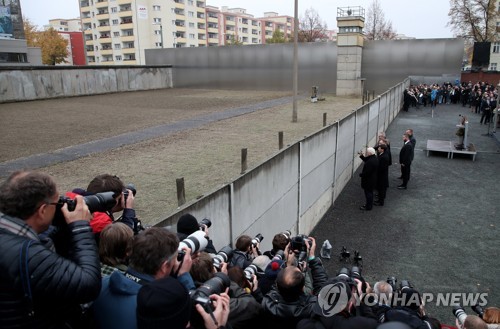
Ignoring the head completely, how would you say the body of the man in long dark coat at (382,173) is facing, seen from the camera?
to the viewer's left

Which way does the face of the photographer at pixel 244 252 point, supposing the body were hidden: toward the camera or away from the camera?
away from the camera

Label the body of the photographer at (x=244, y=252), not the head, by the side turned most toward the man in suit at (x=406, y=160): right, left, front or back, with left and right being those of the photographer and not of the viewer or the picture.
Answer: front

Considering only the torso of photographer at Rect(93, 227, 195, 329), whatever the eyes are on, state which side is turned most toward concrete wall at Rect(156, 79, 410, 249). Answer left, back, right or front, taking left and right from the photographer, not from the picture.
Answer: front

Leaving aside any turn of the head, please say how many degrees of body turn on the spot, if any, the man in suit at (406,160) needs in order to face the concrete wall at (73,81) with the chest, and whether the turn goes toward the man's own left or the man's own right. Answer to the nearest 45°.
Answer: approximately 45° to the man's own right

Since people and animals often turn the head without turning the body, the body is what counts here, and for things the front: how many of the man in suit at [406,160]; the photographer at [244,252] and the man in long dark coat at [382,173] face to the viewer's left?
2

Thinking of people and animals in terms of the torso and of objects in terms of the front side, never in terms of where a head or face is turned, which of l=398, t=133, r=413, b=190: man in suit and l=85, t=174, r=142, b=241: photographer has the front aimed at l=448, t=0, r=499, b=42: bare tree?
the photographer

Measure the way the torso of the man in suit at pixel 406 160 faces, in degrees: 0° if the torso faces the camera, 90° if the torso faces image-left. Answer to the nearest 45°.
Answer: approximately 90°

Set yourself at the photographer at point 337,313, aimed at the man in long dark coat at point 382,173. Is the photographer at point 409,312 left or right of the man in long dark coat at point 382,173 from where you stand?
right

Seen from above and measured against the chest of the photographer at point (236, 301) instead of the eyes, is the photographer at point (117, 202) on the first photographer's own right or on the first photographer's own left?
on the first photographer's own left

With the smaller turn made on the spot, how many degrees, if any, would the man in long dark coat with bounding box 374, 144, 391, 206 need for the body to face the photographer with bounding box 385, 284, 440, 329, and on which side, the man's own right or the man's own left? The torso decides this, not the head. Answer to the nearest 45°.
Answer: approximately 90° to the man's own left
